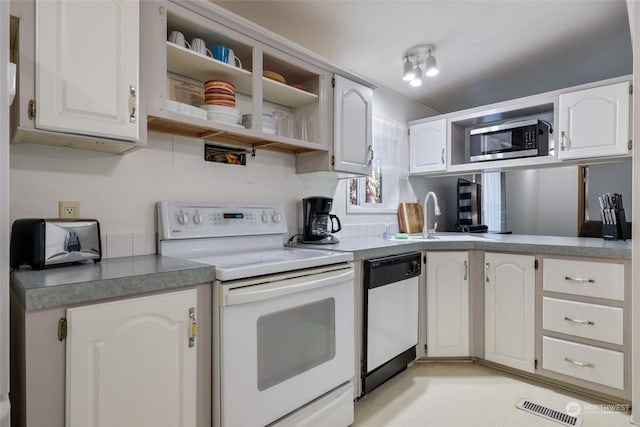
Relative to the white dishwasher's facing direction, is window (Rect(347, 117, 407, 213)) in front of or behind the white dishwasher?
behind

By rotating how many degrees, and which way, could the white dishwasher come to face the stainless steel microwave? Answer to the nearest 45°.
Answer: approximately 90° to its left

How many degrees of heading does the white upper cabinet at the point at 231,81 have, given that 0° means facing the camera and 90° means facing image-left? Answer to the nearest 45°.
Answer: approximately 315°

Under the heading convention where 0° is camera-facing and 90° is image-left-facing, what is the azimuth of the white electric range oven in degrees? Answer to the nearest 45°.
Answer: approximately 315°

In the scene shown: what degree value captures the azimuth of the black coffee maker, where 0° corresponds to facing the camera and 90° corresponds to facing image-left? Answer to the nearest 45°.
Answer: approximately 315°

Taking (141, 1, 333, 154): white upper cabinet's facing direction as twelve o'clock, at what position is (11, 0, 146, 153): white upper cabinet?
(11, 0, 146, 153): white upper cabinet is roughly at 3 o'clock from (141, 1, 333, 154): white upper cabinet.

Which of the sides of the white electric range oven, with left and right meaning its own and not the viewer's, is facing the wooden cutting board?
left
